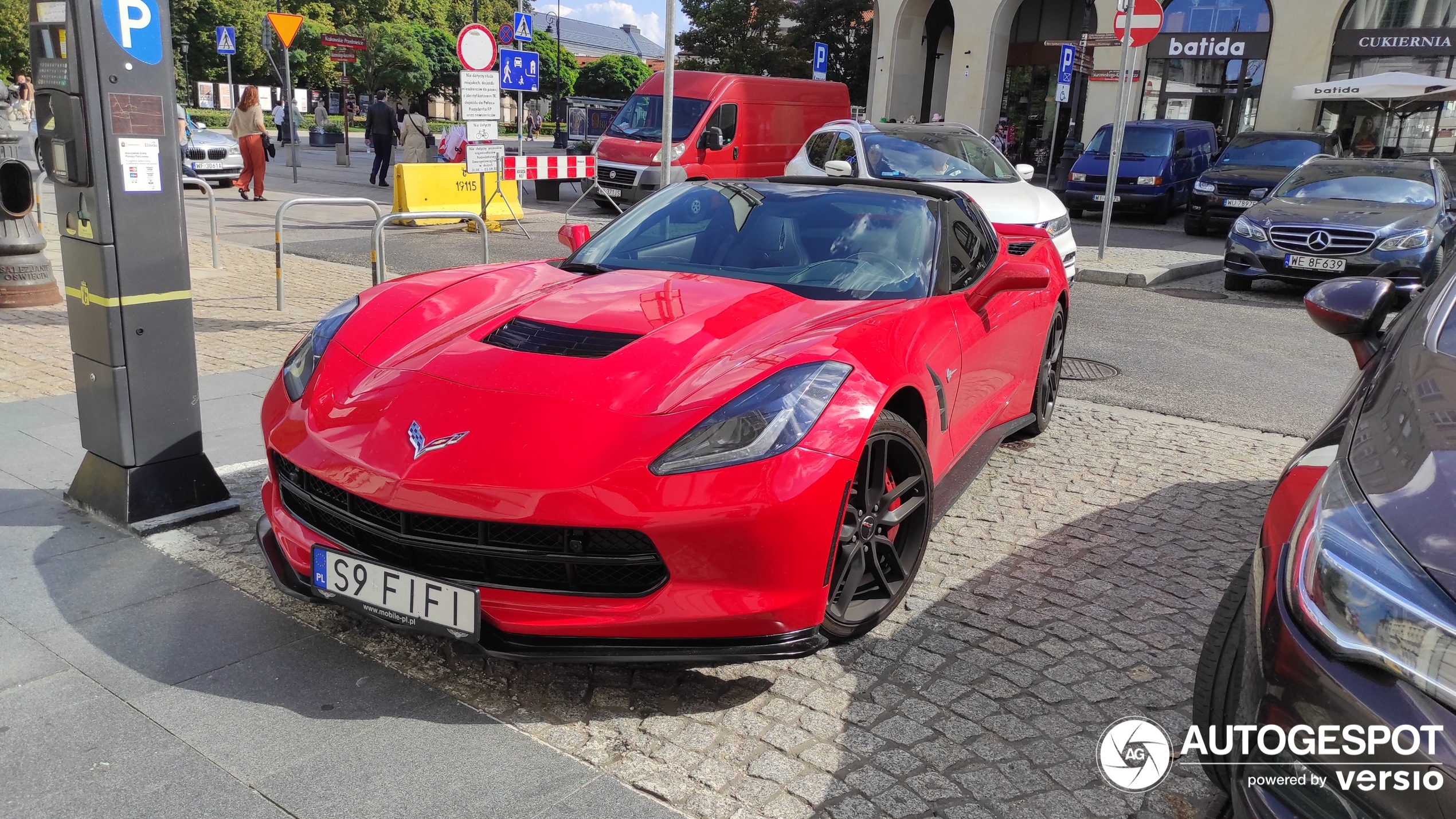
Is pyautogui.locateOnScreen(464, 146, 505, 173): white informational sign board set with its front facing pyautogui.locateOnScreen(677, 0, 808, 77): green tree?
no

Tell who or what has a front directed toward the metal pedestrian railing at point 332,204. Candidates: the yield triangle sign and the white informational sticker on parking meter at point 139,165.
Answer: the yield triangle sign

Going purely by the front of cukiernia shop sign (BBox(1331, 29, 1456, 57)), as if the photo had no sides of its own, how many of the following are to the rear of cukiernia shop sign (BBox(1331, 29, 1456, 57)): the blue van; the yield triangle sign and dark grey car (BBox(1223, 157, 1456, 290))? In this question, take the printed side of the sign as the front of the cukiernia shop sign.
0

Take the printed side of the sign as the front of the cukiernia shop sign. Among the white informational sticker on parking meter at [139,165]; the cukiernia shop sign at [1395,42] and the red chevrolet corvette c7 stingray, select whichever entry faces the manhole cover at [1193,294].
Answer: the cukiernia shop sign

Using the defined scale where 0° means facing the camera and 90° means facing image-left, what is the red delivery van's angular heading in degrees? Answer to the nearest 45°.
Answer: approximately 45°

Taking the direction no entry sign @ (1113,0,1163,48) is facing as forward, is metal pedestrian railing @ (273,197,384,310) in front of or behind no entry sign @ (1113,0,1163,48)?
in front

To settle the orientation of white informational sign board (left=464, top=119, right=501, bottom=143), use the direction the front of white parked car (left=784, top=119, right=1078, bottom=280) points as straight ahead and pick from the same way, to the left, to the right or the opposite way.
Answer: the same way

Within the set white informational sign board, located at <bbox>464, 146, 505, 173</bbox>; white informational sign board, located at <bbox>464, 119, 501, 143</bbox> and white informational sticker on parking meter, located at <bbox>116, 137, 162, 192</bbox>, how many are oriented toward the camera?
3

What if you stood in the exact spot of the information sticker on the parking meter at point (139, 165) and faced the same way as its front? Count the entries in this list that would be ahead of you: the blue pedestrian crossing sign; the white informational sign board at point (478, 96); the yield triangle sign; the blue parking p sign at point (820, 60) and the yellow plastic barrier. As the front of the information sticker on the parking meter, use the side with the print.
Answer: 0

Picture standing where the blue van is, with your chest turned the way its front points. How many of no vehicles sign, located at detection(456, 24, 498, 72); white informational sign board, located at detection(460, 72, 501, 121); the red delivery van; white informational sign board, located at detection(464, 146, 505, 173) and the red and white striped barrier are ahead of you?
5

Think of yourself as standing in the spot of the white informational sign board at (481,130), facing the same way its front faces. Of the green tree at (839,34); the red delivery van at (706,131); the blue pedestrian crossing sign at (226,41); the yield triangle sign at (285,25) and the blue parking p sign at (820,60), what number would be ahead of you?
0

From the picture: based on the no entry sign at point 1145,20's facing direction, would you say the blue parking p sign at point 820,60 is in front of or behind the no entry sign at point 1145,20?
behind

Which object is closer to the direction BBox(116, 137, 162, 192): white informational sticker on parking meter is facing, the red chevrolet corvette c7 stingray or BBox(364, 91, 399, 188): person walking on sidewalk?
the red chevrolet corvette c7 stingray

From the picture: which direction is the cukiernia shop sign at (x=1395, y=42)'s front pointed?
toward the camera

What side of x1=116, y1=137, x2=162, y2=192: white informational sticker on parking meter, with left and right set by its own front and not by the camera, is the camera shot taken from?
front

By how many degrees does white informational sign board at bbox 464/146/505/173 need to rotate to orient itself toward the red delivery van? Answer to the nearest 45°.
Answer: approximately 135° to its left

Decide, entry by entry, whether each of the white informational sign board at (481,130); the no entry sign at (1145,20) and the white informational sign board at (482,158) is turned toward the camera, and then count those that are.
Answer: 3

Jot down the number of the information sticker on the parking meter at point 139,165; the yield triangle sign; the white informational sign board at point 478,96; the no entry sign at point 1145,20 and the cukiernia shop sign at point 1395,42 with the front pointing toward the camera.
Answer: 5

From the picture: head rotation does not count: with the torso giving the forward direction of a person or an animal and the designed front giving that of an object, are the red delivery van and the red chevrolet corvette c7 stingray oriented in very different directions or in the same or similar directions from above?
same or similar directions

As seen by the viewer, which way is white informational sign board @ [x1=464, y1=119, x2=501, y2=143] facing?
toward the camera

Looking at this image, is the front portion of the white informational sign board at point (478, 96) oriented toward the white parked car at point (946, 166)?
no

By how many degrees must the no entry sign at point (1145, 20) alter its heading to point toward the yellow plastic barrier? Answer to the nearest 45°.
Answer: approximately 90° to its right
